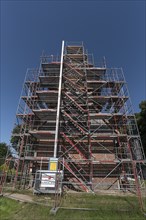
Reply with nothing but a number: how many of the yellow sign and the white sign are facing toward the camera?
2

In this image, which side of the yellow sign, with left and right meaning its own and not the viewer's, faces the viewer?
front

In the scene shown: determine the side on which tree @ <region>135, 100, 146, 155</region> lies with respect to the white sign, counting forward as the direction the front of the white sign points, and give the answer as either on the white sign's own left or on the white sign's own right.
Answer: on the white sign's own left

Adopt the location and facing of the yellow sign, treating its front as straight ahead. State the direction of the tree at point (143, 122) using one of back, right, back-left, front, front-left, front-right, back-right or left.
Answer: back-left

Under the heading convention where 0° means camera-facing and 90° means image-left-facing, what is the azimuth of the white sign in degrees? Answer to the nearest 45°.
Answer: approximately 0°

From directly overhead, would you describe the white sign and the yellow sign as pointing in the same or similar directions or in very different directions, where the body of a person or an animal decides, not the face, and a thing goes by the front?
same or similar directions
